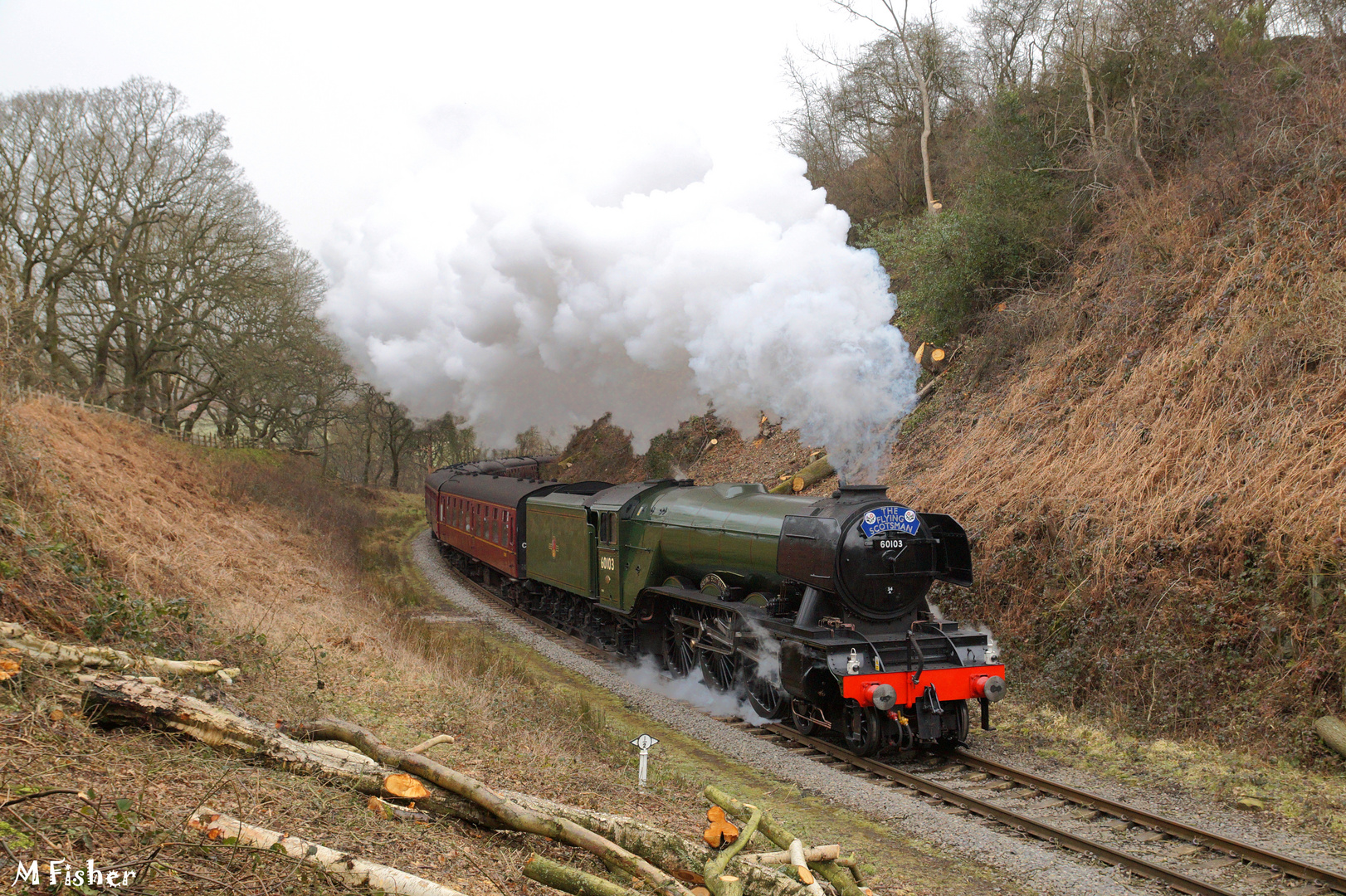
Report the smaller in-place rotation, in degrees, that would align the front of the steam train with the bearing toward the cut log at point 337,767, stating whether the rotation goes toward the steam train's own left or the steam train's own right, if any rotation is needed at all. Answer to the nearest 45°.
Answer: approximately 90° to the steam train's own right

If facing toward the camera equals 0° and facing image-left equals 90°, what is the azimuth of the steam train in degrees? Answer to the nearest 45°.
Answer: approximately 315°

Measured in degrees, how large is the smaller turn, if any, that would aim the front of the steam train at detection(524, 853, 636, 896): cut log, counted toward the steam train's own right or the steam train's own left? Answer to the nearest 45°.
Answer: approximately 45° to the steam train's own right

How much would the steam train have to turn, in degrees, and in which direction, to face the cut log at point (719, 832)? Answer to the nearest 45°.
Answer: approximately 45° to its right

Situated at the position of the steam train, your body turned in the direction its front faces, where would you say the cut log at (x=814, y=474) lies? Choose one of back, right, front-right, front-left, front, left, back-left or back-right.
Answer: back-left

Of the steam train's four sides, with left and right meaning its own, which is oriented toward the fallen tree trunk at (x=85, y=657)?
right

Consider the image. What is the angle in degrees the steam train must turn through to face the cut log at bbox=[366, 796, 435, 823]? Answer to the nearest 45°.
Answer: approximately 90° to its right
